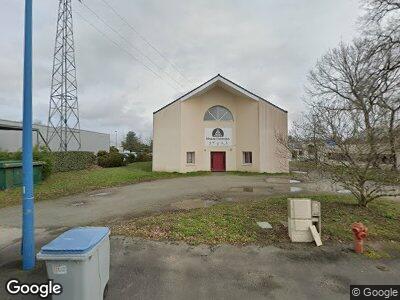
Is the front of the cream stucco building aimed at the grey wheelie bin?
yes

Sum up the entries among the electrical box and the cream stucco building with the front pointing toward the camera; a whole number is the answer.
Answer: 2

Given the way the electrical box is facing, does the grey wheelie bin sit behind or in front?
in front

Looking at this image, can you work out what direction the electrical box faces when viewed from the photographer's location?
facing the viewer

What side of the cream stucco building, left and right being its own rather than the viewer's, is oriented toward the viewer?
front

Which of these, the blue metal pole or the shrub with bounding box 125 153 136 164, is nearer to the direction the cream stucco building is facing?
the blue metal pole

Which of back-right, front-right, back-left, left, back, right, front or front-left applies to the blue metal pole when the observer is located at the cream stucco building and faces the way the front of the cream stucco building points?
front

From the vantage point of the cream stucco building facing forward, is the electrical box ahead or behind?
ahead

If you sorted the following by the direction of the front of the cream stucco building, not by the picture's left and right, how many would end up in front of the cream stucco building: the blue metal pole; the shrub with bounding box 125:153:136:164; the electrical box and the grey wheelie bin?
3

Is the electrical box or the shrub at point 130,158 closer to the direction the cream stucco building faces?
the electrical box

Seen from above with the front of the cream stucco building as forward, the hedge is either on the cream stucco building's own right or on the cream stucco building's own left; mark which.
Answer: on the cream stucco building's own right

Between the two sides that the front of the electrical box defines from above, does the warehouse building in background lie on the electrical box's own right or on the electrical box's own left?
on the electrical box's own right

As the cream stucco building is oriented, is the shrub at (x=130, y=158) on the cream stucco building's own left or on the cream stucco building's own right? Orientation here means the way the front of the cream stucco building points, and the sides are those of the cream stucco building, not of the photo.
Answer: on the cream stucco building's own right
